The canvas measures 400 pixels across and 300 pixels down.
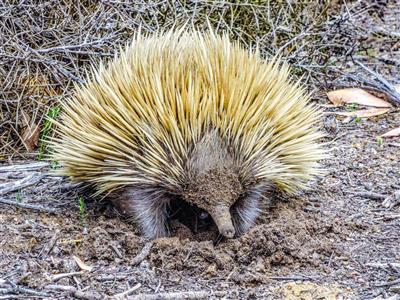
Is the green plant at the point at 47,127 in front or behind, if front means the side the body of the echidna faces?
behind

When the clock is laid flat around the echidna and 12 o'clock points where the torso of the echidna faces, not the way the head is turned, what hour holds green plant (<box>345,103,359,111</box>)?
The green plant is roughly at 7 o'clock from the echidna.

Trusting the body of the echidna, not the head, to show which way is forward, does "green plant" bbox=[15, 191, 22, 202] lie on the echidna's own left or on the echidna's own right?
on the echidna's own right

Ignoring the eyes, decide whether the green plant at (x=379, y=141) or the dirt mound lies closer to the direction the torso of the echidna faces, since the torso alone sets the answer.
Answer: the dirt mound

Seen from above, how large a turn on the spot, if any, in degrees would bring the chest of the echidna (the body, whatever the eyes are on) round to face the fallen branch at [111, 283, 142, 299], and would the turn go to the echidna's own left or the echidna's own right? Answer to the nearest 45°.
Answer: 0° — it already faces it

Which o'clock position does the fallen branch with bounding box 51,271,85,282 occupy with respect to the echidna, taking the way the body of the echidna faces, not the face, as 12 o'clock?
The fallen branch is roughly at 1 o'clock from the echidna.

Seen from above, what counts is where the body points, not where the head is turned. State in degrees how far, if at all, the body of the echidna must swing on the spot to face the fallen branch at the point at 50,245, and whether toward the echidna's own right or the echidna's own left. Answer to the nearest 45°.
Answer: approximately 45° to the echidna's own right

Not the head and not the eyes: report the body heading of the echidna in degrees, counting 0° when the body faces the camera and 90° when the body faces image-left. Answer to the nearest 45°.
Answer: approximately 0°

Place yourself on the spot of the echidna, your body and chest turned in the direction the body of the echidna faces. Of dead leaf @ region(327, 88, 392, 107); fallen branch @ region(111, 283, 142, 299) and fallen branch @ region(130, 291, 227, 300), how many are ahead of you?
2

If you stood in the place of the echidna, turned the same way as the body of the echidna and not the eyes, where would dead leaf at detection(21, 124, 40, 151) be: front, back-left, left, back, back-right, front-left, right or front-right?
back-right
